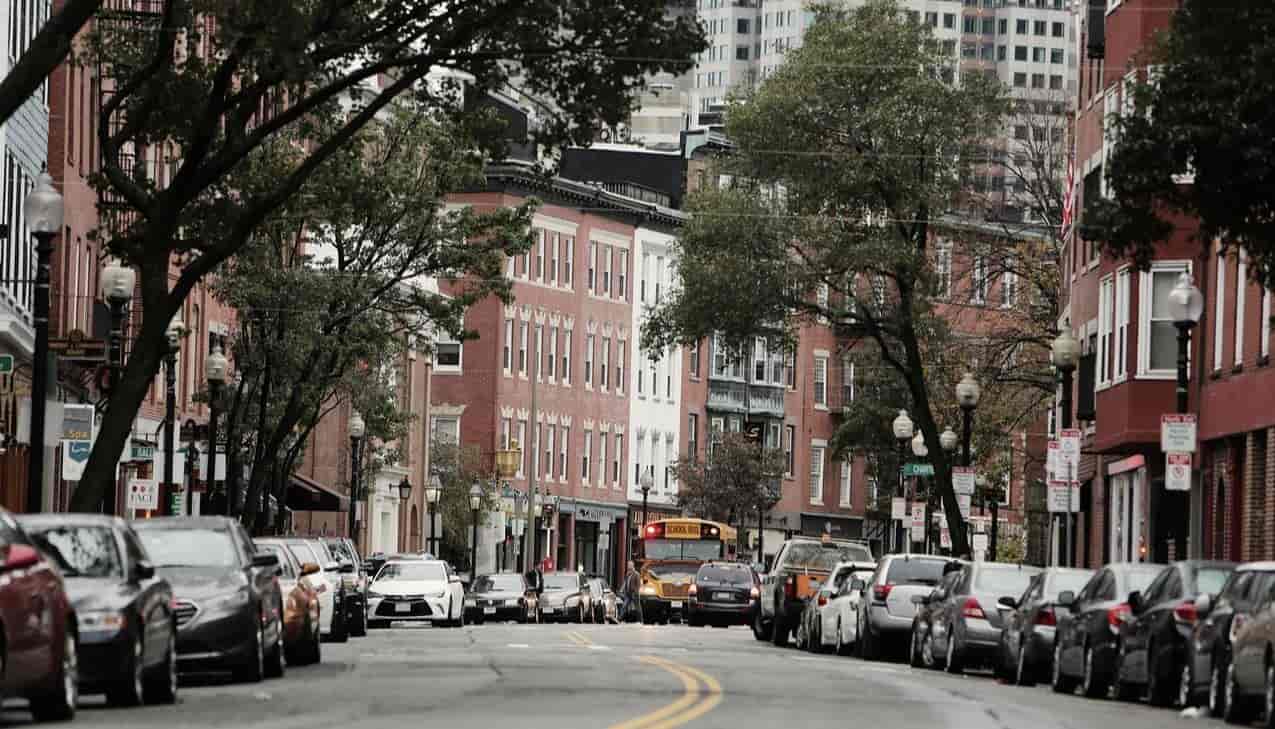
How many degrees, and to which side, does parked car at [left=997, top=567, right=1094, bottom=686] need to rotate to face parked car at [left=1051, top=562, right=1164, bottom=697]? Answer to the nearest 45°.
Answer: approximately 135° to its left

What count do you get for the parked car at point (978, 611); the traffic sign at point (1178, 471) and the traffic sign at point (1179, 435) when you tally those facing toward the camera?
2

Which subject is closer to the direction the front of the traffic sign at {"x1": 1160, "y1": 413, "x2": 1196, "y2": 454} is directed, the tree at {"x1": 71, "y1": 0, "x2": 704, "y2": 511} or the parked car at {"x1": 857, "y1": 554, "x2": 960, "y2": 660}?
the tree

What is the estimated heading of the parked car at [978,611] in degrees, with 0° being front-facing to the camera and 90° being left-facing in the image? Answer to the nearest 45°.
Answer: approximately 135°

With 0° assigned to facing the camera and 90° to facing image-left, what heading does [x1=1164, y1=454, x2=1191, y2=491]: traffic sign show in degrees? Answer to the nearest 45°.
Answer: approximately 0°

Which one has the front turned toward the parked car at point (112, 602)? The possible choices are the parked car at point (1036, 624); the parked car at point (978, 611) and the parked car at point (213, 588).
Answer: the parked car at point (213, 588)

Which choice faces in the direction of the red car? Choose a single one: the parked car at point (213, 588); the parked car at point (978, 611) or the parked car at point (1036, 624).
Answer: the parked car at point (213, 588)

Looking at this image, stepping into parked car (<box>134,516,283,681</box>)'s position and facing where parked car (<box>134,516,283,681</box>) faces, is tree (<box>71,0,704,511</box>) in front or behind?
behind

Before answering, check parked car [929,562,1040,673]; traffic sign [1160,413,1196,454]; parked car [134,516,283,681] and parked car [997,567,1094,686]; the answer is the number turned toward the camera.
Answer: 2

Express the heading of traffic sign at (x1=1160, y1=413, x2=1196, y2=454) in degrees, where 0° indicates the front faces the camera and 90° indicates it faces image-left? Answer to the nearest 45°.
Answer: approximately 0°

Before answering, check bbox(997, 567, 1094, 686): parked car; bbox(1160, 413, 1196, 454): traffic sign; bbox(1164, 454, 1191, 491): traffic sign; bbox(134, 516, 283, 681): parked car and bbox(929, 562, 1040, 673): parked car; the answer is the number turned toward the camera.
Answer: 3

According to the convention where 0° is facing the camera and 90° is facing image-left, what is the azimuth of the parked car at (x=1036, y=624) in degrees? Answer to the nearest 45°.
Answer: approximately 135°
